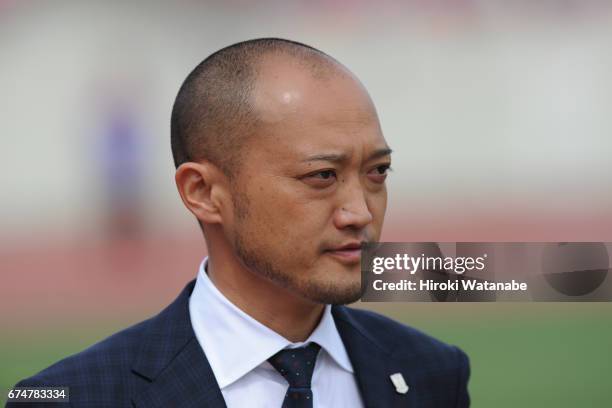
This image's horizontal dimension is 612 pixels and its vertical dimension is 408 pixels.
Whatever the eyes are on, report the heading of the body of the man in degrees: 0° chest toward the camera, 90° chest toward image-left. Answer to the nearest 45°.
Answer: approximately 315°
